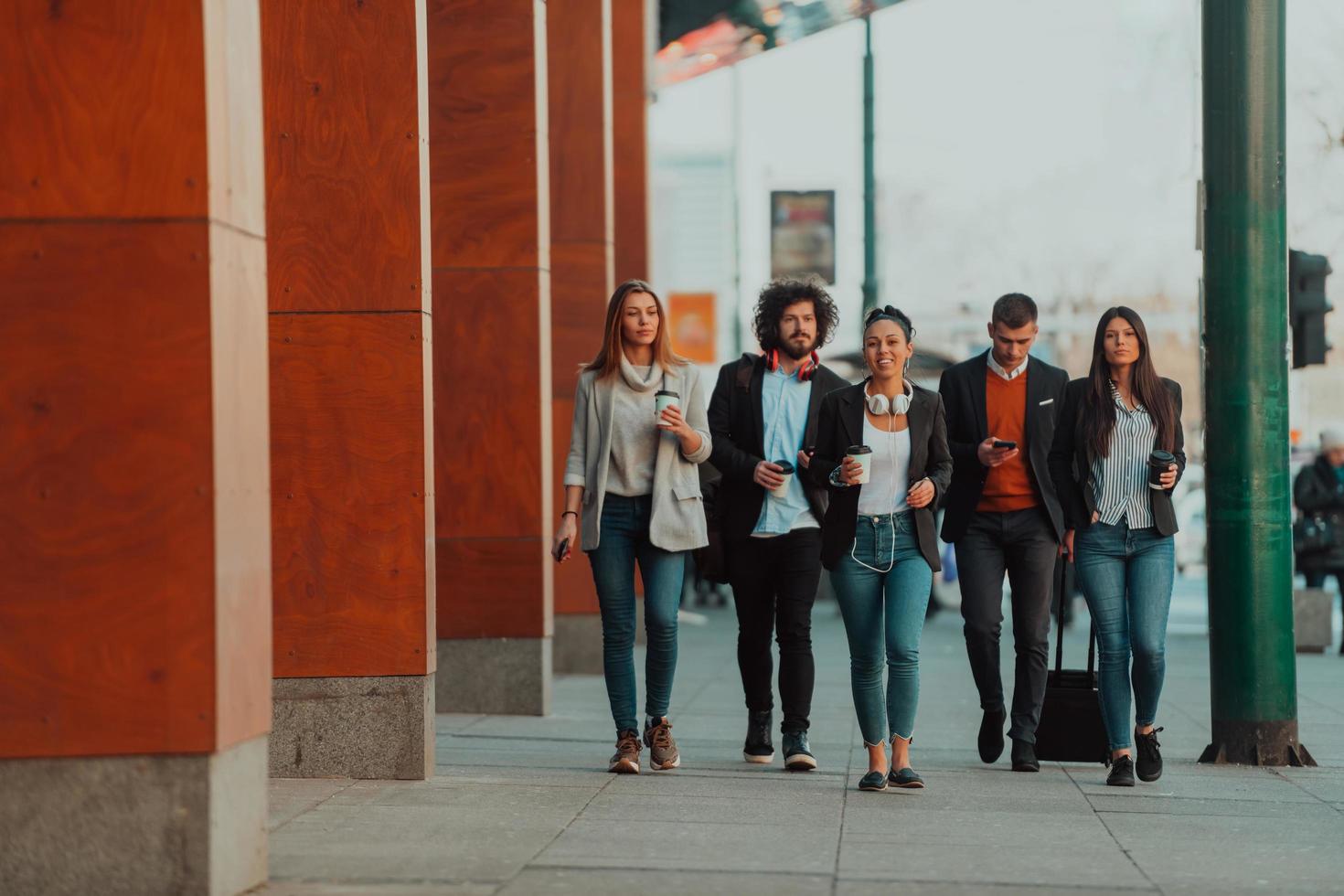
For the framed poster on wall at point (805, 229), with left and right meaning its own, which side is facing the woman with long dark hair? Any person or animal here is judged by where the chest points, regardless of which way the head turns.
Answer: front

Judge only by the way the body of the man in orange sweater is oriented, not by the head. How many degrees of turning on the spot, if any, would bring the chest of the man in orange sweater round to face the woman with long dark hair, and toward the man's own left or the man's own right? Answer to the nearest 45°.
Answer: approximately 45° to the man's own left

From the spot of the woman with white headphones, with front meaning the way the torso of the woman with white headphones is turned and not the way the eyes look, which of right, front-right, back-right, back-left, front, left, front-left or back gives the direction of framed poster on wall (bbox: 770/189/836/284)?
back

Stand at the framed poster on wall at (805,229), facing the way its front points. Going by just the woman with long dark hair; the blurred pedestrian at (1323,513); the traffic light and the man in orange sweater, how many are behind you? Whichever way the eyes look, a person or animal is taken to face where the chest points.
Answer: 0

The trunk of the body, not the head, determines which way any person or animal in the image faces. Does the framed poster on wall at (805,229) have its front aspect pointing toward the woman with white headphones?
yes

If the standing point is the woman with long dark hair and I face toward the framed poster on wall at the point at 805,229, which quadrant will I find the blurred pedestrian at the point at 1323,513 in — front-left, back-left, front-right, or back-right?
front-right

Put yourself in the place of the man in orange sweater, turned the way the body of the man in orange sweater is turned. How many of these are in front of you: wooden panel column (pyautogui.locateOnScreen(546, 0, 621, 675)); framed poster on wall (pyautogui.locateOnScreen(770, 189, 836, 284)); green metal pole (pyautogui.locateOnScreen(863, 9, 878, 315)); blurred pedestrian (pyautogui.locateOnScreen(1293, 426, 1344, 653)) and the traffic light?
0

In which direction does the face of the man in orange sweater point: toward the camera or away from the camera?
toward the camera

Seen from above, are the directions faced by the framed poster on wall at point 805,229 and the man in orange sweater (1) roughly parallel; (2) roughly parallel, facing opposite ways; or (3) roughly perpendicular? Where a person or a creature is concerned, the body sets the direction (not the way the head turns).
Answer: roughly parallel

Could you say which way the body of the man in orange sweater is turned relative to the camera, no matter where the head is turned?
toward the camera

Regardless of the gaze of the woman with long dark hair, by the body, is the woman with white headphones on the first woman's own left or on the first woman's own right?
on the first woman's own right

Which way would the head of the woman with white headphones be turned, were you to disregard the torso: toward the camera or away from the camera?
toward the camera

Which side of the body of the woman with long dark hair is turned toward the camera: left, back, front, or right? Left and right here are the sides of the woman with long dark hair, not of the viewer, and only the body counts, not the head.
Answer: front

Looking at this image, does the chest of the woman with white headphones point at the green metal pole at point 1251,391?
no

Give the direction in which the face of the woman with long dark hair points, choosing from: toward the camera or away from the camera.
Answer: toward the camera

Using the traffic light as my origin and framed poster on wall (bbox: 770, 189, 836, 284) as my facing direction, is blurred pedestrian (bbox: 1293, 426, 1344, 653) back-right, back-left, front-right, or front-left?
front-right
